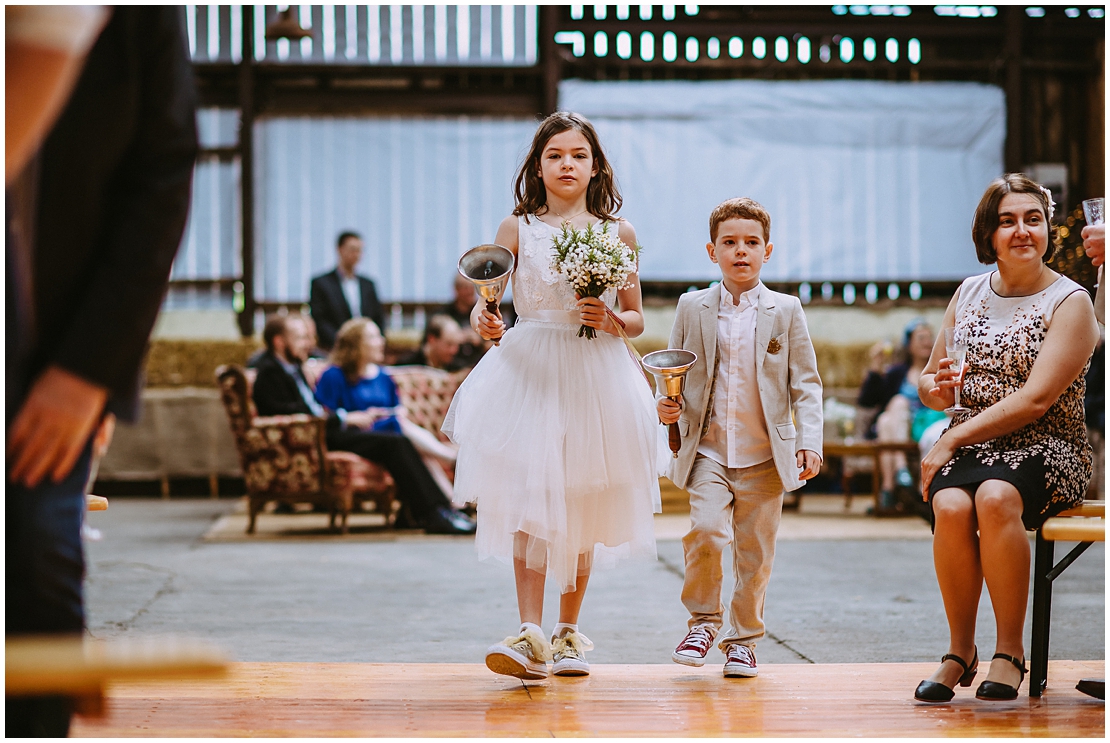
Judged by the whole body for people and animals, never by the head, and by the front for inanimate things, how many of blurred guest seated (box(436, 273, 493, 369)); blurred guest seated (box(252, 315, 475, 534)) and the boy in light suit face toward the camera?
2

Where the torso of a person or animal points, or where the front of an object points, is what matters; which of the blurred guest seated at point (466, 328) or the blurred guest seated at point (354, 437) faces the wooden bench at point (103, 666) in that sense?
the blurred guest seated at point (466, 328)

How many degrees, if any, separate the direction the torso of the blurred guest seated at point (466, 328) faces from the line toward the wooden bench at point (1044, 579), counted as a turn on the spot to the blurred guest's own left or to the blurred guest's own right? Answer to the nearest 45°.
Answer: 0° — they already face it

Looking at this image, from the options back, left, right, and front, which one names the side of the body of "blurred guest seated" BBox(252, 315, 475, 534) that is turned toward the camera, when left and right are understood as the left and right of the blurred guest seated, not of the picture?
right

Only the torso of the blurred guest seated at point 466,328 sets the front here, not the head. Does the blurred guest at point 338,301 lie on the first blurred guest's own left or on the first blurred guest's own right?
on the first blurred guest's own right

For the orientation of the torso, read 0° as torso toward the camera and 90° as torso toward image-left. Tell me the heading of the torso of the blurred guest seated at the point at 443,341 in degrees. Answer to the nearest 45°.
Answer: approximately 315°

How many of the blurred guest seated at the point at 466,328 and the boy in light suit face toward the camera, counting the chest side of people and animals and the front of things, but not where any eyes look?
2

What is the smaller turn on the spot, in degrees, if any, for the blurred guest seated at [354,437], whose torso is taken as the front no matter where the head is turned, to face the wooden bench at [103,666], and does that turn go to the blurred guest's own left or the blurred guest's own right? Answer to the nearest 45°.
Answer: approximately 90° to the blurred guest's own right

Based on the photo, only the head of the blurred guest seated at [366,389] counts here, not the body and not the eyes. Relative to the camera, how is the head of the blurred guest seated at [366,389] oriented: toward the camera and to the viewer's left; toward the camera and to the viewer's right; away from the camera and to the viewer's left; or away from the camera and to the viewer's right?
toward the camera and to the viewer's right

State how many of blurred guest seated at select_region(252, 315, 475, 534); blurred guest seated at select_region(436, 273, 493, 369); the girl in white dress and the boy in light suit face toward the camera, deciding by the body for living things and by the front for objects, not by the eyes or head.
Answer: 3
